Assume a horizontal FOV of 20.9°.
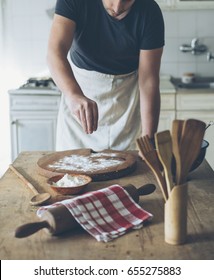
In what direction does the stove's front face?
toward the camera

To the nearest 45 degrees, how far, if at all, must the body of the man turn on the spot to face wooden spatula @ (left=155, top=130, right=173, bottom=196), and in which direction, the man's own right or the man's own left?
0° — they already face it

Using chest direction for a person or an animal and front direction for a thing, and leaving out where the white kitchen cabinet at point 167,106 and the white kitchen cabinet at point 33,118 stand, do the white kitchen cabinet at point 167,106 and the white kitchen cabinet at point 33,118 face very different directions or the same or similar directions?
same or similar directions

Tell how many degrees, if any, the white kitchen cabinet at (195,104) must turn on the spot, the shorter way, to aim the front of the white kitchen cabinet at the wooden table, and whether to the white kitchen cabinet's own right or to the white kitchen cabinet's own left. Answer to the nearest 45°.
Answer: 0° — it already faces it

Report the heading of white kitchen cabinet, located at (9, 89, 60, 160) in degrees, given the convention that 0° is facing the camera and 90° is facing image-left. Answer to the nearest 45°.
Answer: approximately 0°

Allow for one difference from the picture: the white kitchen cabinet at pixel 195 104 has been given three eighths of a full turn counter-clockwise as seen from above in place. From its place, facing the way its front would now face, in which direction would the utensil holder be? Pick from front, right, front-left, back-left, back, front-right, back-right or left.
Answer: back-right

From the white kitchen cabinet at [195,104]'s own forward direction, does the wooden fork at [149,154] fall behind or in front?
in front

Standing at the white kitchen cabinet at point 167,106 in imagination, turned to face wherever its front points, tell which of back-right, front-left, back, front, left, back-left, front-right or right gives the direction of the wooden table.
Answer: front

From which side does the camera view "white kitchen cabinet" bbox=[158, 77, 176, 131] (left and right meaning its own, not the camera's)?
front

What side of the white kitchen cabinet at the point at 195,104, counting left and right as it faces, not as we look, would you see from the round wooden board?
front

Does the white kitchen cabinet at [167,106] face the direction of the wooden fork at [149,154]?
yes

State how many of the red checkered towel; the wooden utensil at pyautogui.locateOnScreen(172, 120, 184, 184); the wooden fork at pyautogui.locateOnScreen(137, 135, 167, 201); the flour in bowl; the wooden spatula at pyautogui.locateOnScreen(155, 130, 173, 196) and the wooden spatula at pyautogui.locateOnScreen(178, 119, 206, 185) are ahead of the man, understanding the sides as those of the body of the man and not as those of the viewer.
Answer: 6

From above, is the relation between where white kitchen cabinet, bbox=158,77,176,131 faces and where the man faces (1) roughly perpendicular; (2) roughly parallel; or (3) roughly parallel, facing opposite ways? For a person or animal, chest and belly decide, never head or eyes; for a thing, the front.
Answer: roughly parallel

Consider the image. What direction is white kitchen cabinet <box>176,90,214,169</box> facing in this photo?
toward the camera

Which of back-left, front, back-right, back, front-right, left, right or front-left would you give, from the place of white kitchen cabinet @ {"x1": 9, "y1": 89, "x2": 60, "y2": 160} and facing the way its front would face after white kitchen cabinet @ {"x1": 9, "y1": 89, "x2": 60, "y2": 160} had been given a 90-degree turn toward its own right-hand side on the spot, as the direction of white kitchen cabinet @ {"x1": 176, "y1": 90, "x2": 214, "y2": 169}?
back
